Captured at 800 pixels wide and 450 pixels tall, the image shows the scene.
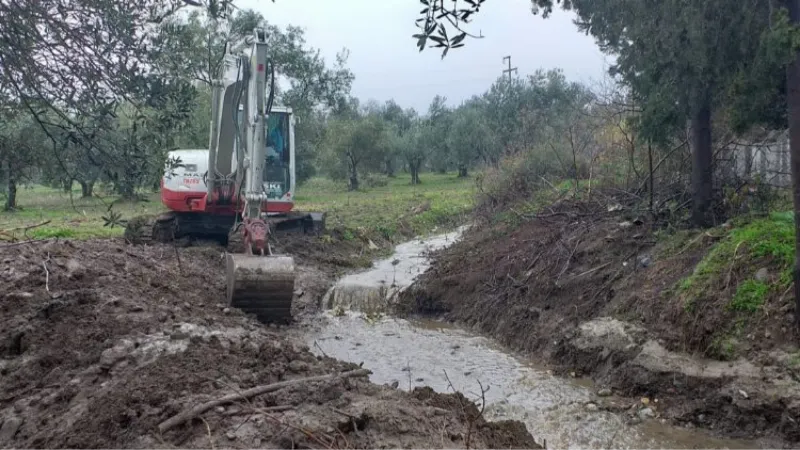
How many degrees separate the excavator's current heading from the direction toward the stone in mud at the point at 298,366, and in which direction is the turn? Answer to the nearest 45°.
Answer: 0° — it already faces it

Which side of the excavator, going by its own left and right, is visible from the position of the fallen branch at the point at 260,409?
front

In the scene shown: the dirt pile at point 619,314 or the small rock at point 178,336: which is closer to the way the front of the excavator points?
the small rock

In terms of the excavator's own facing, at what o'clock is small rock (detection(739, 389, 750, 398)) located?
The small rock is roughly at 11 o'clock from the excavator.

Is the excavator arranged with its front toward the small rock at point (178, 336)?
yes

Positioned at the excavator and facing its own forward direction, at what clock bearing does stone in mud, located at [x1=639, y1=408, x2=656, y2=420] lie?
The stone in mud is roughly at 11 o'clock from the excavator.

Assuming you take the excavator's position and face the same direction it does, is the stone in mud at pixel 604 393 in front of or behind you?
in front

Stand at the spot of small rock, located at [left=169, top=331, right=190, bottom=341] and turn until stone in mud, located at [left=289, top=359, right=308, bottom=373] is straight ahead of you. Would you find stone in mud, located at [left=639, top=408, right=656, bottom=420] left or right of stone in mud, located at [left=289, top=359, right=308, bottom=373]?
left

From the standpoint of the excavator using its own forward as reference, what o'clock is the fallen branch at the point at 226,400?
The fallen branch is roughly at 12 o'clock from the excavator.

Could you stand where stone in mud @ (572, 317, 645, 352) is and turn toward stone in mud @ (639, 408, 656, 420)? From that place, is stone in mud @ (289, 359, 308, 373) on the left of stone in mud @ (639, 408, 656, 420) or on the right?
right

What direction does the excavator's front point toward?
toward the camera

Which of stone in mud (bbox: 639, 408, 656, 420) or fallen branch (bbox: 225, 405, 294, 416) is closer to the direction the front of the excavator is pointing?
the fallen branch

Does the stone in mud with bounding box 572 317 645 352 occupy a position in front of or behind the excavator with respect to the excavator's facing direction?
in front
